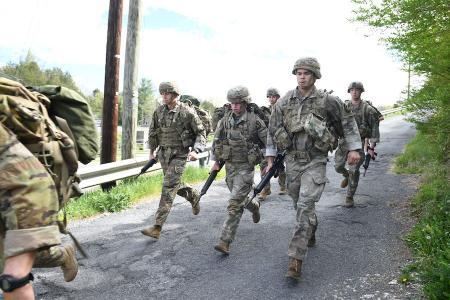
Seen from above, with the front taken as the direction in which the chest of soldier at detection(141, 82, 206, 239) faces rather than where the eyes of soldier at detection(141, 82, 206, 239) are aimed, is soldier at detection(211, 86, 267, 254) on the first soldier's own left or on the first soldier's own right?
on the first soldier's own left

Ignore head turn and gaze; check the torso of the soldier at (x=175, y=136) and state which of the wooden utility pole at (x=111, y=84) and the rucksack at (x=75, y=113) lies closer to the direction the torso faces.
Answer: the rucksack

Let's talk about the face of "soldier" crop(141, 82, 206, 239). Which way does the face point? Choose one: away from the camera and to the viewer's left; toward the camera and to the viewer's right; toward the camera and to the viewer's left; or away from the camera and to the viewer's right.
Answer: toward the camera and to the viewer's left

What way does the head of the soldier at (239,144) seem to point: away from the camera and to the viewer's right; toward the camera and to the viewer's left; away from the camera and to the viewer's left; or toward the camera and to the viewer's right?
toward the camera and to the viewer's left

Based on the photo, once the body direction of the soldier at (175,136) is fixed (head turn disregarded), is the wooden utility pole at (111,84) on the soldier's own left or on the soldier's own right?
on the soldier's own right

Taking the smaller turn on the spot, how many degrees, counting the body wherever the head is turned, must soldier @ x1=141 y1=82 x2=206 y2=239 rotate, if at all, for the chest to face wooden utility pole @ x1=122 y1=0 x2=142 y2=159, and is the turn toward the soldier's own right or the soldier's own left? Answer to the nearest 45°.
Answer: approximately 135° to the soldier's own right

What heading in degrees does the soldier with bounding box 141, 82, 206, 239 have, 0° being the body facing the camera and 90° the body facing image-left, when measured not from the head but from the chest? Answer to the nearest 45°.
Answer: approximately 45°
